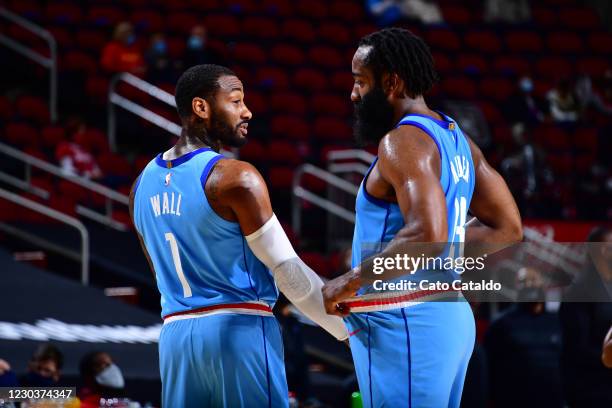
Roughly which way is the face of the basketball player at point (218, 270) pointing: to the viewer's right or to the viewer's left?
to the viewer's right

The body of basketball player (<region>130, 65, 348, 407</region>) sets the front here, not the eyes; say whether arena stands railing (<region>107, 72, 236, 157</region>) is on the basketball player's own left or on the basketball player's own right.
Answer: on the basketball player's own left

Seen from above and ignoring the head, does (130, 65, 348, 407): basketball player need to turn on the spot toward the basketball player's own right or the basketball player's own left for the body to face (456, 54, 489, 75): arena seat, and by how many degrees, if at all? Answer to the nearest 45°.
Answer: approximately 45° to the basketball player's own left

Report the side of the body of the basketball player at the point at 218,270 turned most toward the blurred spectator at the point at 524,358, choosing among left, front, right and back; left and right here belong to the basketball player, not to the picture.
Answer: front

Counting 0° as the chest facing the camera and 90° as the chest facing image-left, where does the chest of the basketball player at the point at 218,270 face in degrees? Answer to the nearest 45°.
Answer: approximately 225°

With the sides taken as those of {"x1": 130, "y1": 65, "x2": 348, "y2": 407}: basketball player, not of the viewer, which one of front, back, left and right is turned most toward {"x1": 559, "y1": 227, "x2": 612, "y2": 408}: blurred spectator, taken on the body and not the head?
front

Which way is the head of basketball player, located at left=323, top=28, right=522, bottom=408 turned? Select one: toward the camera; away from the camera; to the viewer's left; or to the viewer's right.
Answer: to the viewer's left

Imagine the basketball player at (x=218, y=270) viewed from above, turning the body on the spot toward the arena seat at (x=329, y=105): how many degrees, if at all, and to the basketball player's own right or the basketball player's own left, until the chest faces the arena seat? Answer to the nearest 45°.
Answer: approximately 45° to the basketball player's own left

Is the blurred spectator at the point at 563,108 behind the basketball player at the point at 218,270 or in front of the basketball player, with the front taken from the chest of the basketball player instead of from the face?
in front

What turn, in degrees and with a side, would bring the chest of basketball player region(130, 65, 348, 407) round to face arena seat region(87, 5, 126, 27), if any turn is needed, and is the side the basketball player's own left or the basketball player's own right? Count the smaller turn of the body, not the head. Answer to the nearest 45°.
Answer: approximately 45° to the basketball player's own left

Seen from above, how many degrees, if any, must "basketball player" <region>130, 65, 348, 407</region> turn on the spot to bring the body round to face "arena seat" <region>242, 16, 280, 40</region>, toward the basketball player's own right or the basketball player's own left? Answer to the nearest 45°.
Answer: approximately 45° to the basketball player's own left

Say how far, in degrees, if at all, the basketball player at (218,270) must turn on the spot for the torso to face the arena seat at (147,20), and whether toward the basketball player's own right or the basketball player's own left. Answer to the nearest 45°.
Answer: approximately 45° to the basketball player's own left
